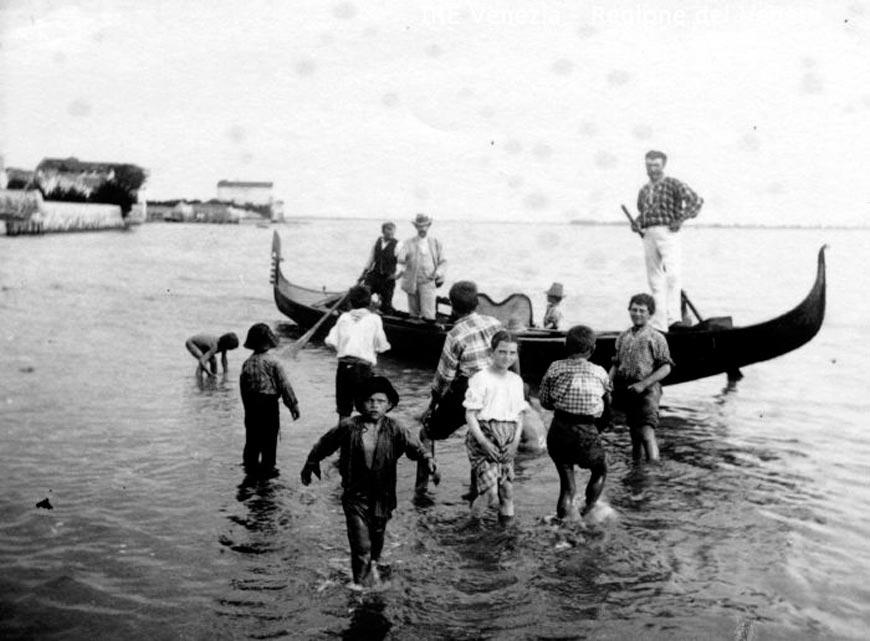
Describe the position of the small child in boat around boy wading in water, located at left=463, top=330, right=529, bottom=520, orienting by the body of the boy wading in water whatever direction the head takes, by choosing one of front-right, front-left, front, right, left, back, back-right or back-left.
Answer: back

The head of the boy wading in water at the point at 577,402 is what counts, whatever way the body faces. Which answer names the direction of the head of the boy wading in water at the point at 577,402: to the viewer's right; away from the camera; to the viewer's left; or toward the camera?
away from the camera

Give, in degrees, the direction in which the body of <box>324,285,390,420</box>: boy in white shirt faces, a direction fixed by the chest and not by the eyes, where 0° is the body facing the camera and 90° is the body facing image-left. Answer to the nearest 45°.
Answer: approximately 180°

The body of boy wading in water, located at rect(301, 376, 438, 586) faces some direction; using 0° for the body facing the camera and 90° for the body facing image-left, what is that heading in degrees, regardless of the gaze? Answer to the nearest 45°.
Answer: approximately 0°

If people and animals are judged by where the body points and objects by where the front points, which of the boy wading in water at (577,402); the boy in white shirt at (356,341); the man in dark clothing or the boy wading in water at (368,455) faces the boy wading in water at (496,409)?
the man in dark clothing

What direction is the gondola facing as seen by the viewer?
to the viewer's left

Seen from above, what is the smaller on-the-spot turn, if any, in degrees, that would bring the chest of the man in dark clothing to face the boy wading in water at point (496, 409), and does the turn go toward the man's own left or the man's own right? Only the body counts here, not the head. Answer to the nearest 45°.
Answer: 0° — they already face them

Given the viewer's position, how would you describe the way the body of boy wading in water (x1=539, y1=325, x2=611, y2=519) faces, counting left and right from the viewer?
facing away from the viewer

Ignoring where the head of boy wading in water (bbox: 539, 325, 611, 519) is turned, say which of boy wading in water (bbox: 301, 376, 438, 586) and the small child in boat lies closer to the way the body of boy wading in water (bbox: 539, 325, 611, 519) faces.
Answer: the small child in boat

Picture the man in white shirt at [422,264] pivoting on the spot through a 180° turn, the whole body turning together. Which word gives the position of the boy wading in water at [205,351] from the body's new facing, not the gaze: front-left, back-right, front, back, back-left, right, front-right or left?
left

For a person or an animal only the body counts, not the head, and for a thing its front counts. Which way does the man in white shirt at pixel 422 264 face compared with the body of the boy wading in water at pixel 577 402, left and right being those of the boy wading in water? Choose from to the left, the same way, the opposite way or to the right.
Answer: the opposite way
